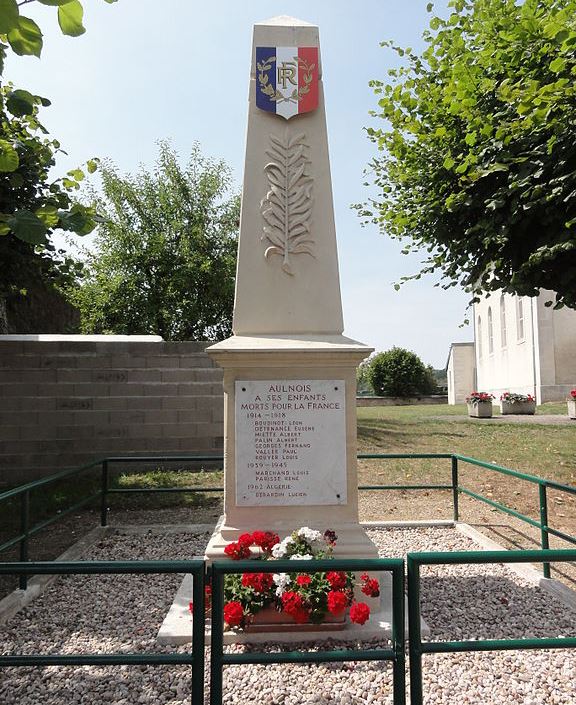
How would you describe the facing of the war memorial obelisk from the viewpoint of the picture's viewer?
facing the viewer

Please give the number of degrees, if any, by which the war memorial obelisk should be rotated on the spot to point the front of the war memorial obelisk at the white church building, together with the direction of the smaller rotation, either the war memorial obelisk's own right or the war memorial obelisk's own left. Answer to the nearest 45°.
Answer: approximately 135° to the war memorial obelisk's own left

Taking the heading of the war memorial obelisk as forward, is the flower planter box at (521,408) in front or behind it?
behind

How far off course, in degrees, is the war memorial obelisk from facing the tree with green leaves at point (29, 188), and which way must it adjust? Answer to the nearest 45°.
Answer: approximately 90° to its right

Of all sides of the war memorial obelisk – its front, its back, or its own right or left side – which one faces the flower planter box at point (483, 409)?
back

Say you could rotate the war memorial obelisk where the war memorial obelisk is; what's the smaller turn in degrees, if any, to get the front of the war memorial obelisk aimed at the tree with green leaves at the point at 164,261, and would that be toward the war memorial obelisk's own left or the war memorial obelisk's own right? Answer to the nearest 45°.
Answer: approximately 180°
